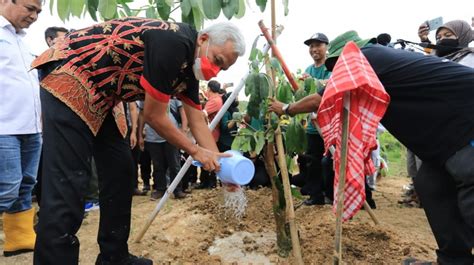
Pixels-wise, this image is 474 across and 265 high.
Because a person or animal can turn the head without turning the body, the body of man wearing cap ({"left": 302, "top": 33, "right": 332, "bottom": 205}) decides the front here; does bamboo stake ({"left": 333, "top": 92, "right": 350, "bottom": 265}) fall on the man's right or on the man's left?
on the man's left

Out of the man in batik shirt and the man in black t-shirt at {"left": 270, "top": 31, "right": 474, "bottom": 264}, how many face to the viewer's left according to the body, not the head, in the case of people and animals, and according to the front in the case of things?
1

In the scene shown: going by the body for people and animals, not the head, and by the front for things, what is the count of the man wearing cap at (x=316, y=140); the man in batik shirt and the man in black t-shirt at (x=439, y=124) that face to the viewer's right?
1

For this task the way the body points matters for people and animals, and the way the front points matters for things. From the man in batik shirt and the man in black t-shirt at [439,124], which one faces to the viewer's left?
the man in black t-shirt

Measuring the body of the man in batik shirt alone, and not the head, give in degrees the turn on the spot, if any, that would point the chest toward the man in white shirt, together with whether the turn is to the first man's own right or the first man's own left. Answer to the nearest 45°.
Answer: approximately 135° to the first man's own left

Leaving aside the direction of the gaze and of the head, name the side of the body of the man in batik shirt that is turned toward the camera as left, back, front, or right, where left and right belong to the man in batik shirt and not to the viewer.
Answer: right

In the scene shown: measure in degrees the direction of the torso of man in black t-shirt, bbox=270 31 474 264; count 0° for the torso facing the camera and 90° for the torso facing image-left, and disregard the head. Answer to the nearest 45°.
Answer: approximately 90°

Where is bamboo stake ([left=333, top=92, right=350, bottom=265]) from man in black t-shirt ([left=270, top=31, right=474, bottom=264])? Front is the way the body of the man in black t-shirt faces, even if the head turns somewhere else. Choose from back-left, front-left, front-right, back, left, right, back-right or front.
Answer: front-left

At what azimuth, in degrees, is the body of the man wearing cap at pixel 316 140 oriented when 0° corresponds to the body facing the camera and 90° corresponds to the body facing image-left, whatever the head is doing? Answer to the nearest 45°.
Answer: approximately 45°

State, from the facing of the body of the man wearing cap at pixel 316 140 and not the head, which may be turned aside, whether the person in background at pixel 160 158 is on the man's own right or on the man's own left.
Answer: on the man's own right

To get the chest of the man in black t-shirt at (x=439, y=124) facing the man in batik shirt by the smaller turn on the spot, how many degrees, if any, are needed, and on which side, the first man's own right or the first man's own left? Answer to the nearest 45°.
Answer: approximately 45° to the first man's own left

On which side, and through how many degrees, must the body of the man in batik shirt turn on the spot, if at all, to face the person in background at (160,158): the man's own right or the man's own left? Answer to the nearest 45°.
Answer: approximately 90° to the man's own left

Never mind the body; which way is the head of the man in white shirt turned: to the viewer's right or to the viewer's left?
to the viewer's right
